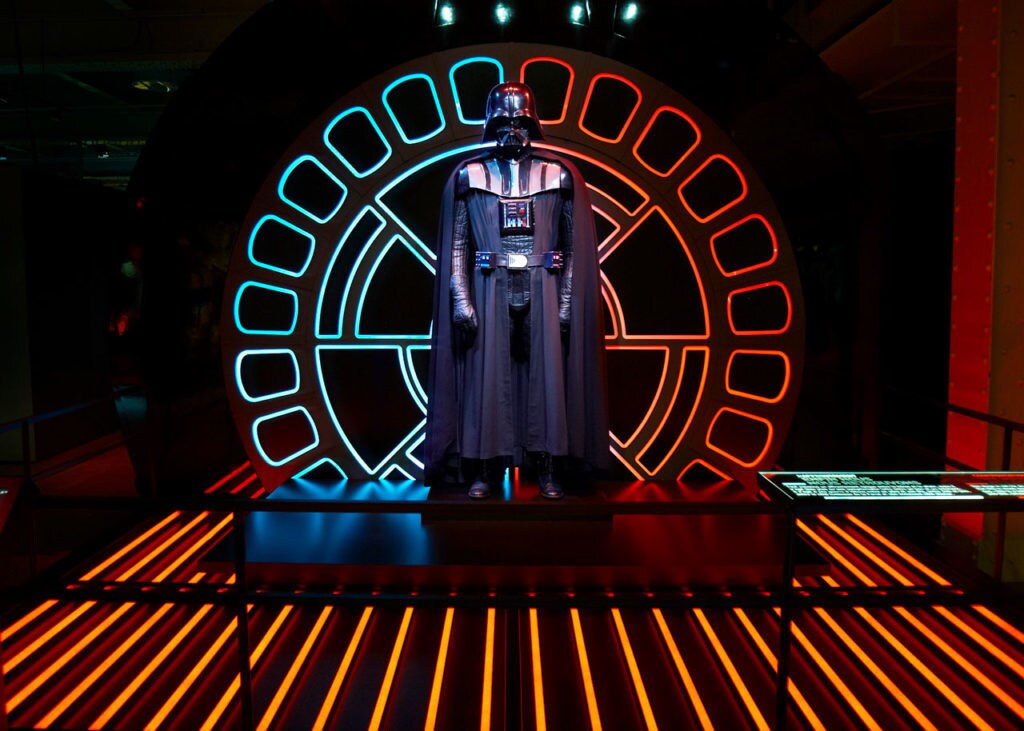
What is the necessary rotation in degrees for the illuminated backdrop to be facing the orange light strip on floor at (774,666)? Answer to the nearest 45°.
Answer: approximately 45° to its left

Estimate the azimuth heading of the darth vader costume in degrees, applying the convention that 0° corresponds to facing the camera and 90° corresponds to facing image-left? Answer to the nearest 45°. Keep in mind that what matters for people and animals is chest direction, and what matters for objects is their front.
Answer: approximately 0°

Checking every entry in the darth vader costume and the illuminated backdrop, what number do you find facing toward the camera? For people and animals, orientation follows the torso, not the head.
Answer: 2

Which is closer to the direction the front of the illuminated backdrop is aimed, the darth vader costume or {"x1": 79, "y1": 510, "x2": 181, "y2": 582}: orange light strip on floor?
the darth vader costume

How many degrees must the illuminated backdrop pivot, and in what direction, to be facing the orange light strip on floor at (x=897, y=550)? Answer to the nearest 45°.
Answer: approximately 90° to its left

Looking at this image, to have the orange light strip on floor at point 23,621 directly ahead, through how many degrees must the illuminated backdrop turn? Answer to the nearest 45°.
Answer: approximately 45° to its right
